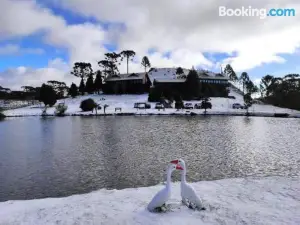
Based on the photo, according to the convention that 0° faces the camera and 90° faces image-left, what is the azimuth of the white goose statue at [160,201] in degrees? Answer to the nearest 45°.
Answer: approximately 270°

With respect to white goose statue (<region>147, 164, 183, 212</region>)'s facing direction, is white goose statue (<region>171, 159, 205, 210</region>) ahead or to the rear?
ahead

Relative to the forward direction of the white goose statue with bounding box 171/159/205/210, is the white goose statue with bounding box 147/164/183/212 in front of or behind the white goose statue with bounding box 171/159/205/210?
in front

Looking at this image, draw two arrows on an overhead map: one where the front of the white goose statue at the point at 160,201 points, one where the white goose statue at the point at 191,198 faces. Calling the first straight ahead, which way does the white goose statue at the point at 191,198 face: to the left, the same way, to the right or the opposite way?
the opposite way

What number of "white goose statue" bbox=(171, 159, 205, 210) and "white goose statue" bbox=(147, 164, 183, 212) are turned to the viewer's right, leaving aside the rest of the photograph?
1

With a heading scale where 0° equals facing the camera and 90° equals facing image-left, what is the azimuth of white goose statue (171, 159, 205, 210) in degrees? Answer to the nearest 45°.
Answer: approximately 90°
